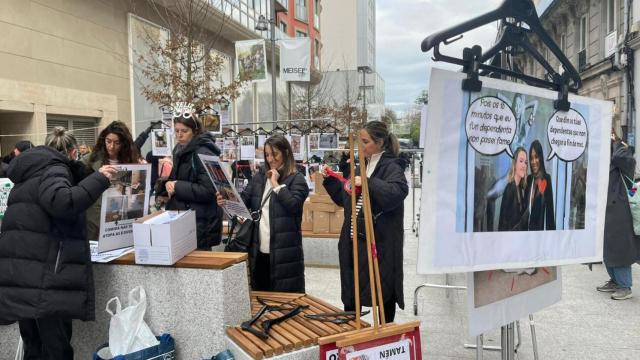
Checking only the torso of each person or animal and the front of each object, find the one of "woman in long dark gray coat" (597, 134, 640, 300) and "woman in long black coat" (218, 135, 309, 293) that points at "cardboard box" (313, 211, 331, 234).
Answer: "woman in long dark gray coat" (597, 134, 640, 300)

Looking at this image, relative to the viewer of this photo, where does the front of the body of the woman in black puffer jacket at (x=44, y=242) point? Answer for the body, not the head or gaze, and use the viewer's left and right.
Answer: facing away from the viewer and to the right of the viewer

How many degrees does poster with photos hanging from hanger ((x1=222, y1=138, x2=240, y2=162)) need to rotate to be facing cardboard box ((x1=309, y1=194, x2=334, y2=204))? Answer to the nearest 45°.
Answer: approximately 45° to its left

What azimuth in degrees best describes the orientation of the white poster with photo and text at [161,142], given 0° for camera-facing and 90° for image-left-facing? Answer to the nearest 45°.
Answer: approximately 0°

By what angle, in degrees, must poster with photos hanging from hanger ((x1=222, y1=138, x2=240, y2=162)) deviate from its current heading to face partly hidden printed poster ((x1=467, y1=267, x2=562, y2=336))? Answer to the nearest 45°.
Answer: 0° — it already faces it

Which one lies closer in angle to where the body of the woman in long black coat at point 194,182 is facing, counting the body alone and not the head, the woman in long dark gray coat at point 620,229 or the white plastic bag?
the white plastic bag

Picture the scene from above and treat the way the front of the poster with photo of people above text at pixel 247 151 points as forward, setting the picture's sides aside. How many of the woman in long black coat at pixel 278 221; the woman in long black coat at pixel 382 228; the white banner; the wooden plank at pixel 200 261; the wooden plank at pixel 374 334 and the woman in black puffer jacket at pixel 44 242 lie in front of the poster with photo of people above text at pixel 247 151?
5

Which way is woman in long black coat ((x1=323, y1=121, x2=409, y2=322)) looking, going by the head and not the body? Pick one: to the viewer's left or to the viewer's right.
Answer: to the viewer's left

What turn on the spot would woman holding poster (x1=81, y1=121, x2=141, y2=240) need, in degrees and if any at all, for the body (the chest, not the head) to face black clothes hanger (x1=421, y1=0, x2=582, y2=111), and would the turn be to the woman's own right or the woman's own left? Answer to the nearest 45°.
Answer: approximately 45° to the woman's own left

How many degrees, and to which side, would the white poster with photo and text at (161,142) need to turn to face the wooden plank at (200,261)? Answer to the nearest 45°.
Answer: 0° — it already faces it

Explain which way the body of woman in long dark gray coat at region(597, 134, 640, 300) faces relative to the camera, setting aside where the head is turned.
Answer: to the viewer's left
